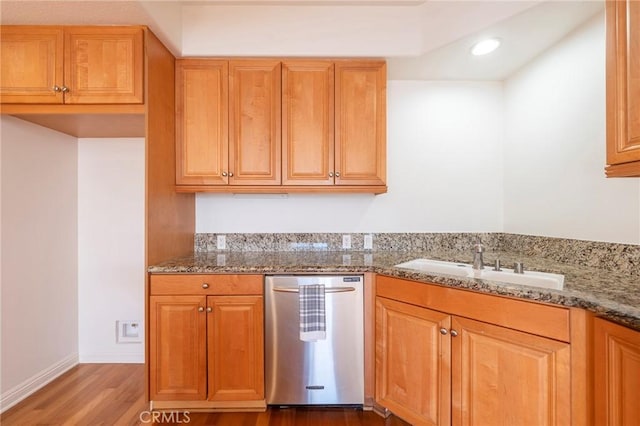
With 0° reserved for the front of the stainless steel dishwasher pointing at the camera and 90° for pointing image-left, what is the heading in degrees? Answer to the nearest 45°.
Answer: approximately 0°

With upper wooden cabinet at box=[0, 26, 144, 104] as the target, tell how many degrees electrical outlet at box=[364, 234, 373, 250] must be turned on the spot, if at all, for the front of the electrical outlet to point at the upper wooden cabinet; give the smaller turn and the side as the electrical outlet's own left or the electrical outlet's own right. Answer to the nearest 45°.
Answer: approximately 45° to the electrical outlet's own right

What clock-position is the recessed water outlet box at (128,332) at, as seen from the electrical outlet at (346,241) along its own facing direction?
The recessed water outlet box is roughly at 3 o'clock from the electrical outlet.

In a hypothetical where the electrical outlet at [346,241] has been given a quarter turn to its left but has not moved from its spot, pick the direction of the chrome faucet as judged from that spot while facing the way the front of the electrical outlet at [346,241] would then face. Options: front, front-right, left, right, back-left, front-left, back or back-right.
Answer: front-right

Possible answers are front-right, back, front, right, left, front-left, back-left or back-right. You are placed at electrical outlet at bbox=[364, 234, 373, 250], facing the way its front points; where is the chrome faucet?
front-left

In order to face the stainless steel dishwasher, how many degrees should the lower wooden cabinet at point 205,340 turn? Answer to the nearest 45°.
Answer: approximately 90° to its left

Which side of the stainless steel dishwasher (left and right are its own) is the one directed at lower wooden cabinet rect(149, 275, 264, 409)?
right

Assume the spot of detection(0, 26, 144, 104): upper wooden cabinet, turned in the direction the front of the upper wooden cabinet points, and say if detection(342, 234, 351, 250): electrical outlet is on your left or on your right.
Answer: on your left

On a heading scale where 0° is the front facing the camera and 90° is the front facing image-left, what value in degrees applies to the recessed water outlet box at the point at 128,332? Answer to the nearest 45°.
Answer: approximately 0°
